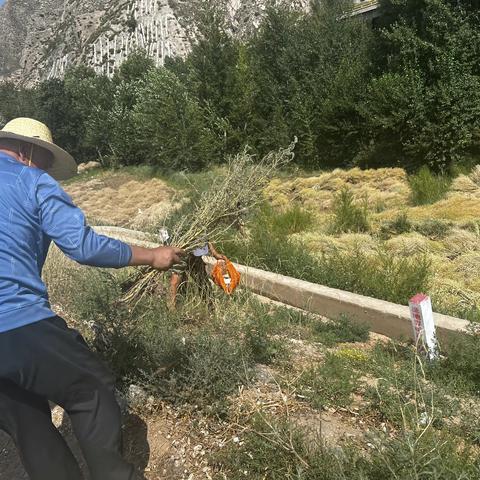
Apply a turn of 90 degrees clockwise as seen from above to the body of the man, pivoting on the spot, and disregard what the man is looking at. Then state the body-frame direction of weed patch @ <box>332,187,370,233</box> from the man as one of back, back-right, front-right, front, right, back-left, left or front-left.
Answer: left

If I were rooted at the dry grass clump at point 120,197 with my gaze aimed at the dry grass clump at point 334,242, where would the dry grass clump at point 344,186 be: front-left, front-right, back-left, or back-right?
front-left

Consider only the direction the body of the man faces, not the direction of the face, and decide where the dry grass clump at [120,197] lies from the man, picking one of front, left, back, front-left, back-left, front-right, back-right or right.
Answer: front-left

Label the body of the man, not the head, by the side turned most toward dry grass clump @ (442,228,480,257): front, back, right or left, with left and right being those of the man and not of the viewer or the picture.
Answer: front

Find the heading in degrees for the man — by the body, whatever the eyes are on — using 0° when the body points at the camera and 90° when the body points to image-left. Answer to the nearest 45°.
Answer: approximately 225°

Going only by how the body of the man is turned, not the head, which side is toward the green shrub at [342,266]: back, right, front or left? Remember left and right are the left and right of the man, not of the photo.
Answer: front

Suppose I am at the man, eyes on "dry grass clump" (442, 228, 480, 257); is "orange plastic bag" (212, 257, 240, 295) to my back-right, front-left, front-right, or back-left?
front-left

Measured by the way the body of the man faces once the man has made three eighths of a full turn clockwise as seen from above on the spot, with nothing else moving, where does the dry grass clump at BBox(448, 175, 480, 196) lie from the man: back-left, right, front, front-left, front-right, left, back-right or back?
back-left

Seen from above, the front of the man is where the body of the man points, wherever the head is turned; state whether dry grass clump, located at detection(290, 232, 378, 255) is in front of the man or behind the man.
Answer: in front

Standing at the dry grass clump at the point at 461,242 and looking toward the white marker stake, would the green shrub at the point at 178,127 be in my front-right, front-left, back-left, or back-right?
back-right

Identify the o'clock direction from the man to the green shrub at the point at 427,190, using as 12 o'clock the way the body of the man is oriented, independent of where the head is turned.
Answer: The green shrub is roughly at 12 o'clock from the man.

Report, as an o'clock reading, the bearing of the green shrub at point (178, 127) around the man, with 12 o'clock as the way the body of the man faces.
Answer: The green shrub is roughly at 11 o'clock from the man.

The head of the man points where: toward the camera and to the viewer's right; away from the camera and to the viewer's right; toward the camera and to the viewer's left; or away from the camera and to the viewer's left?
away from the camera and to the viewer's right

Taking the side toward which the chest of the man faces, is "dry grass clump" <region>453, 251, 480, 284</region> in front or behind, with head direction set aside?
in front

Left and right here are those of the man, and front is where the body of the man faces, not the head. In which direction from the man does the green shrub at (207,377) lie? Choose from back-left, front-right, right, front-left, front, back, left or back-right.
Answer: front

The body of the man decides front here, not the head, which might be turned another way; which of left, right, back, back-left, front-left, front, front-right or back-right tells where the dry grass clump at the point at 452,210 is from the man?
front
